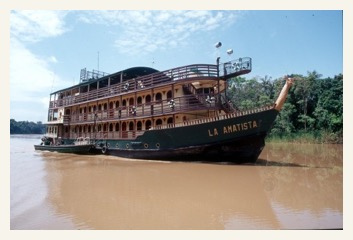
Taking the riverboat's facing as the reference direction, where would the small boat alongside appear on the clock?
The small boat alongside is roughly at 6 o'clock from the riverboat.

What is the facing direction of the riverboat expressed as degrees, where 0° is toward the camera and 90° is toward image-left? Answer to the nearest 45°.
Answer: approximately 315°
